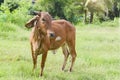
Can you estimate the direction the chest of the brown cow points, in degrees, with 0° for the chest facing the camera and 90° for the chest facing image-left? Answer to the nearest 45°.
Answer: approximately 45°
